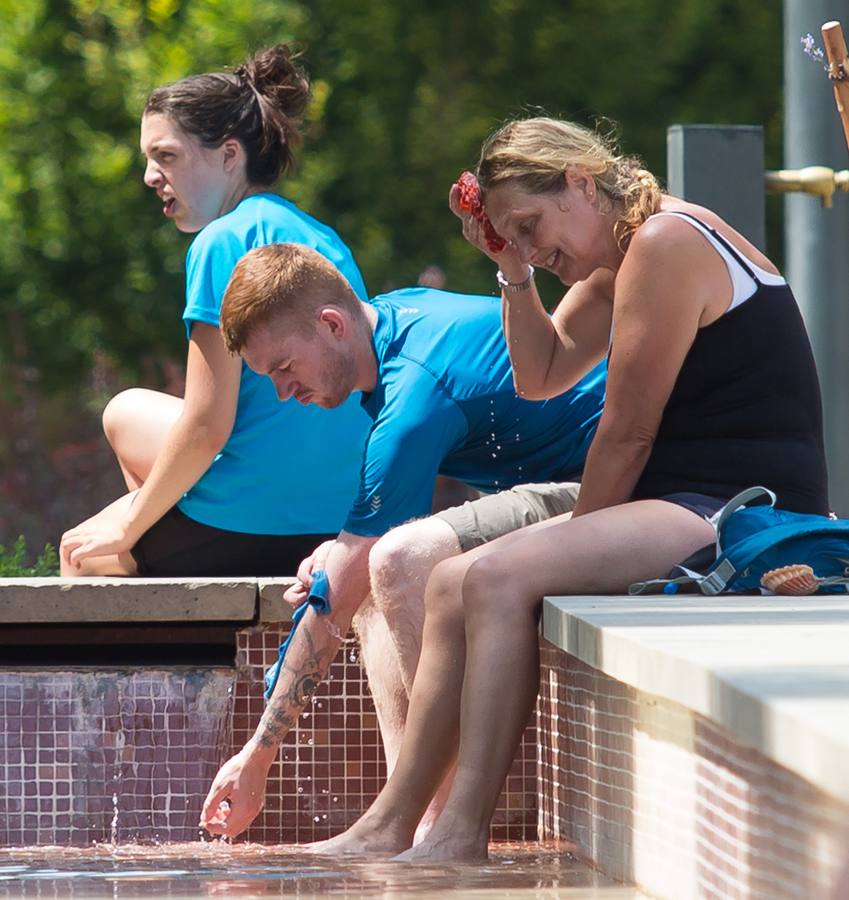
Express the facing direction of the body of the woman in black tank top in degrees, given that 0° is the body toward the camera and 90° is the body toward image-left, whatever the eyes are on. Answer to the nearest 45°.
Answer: approximately 90°

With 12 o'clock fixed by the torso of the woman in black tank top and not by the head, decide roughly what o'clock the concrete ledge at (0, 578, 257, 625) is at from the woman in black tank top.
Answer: The concrete ledge is roughly at 1 o'clock from the woman in black tank top.
